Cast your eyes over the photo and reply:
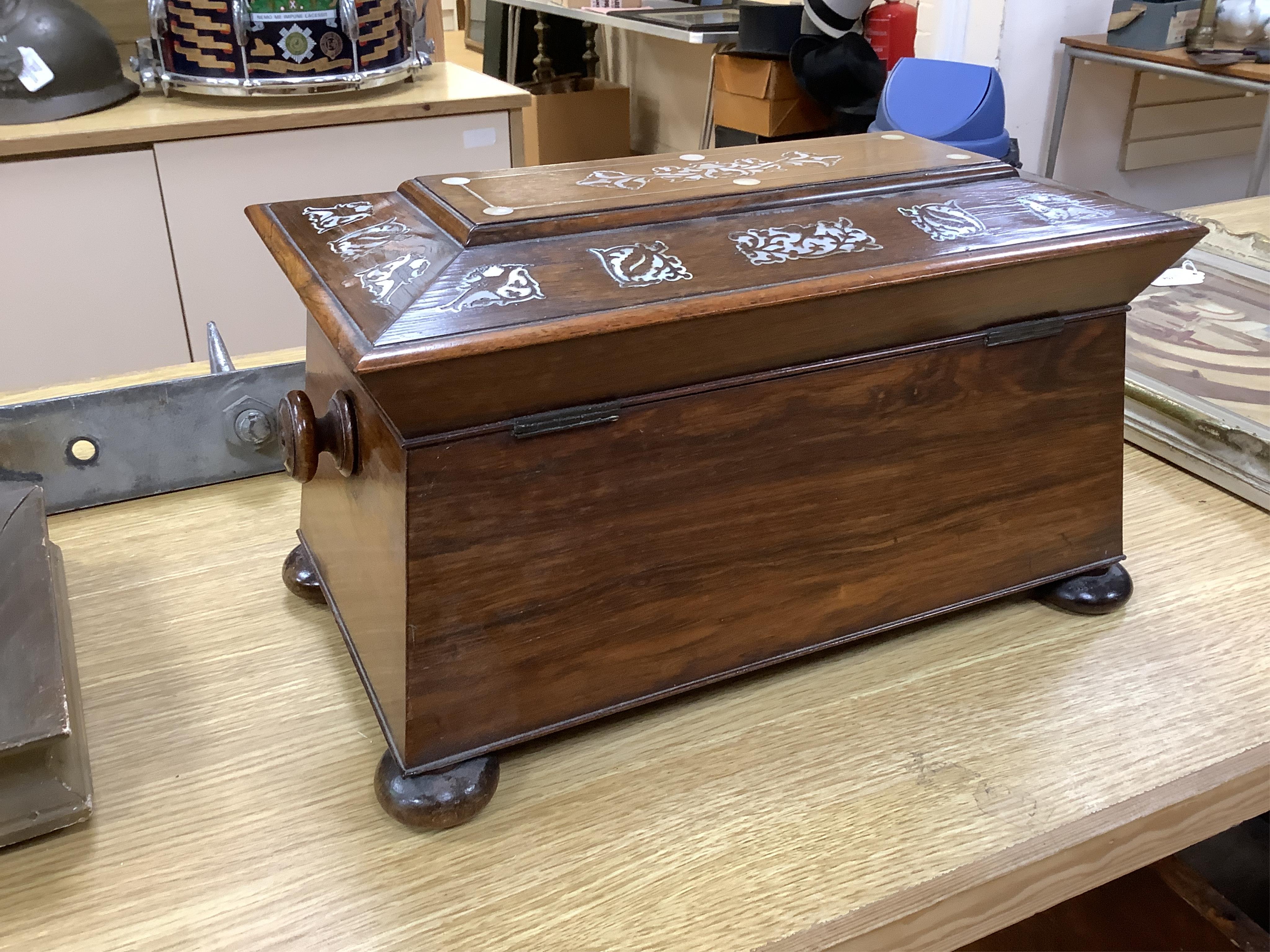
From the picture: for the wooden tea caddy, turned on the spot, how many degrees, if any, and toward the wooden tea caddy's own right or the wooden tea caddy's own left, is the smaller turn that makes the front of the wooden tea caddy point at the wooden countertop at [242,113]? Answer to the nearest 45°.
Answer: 0° — it already faces it

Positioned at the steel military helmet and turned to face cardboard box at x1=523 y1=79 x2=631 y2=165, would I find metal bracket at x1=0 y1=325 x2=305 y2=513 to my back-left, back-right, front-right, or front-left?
back-right

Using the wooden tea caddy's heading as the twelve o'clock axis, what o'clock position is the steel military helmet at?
The steel military helmet is roughly at 12 o'clock from the wooden tea caddy.

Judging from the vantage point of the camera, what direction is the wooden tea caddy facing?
facing away from the viewer and to the left of the viewer

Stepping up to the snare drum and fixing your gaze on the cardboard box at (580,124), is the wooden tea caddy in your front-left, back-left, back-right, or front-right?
back-right
